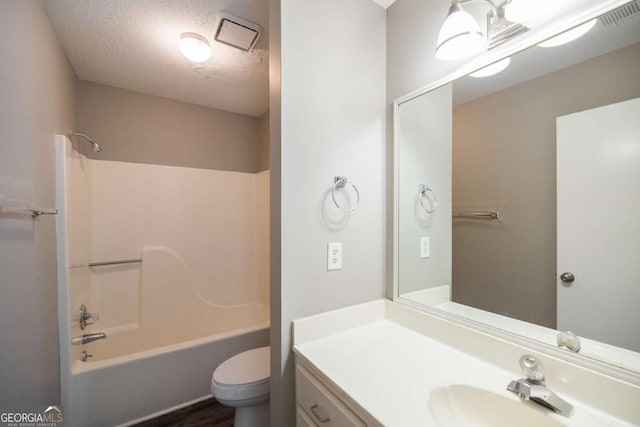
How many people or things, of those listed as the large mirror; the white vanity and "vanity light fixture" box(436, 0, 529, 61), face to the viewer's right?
0

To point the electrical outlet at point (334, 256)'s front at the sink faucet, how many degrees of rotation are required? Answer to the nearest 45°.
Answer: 0° — it already faces it

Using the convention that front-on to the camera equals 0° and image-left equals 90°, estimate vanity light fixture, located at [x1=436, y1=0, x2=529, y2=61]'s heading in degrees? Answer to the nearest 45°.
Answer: approximately 45°

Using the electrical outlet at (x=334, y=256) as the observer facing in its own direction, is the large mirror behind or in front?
in front

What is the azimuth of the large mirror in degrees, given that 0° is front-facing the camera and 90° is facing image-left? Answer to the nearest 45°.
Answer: approximately 45°

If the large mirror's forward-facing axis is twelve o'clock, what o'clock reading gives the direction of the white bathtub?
The white bathtub is roughly at 1 o'clock from the large mirror.

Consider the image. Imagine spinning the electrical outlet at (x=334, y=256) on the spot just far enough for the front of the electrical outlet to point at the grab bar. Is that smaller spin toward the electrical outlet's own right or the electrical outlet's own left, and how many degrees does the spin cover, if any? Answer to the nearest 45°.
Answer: approximately 180°

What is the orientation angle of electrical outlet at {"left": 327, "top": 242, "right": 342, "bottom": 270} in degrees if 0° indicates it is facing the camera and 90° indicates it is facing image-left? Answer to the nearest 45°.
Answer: approximately 315°
